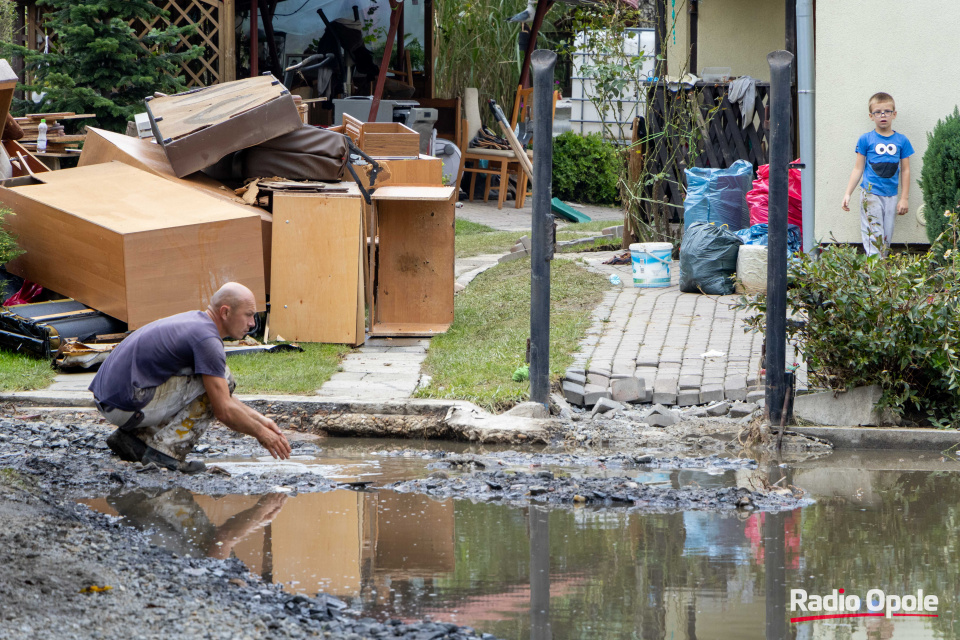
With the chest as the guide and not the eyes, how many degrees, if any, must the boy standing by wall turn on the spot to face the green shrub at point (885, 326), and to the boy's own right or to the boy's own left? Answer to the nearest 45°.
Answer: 0° — they already face it

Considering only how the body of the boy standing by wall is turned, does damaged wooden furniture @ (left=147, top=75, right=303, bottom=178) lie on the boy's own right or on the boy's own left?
on the boy's own right

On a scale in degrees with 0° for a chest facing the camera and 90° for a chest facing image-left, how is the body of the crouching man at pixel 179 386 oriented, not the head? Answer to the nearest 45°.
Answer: approximately 270°

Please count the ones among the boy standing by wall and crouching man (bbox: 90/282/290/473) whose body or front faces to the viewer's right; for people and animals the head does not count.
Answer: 1

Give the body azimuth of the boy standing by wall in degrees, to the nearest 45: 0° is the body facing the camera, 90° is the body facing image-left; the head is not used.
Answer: approximately 0°

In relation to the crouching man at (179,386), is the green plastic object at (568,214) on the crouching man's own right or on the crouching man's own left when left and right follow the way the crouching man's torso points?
on the crouching man's own left
